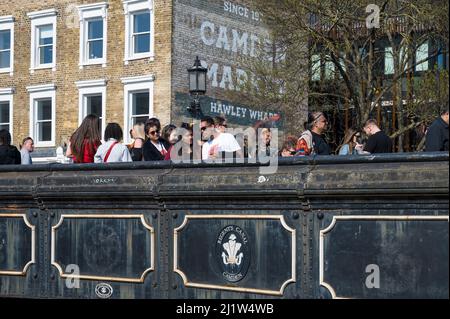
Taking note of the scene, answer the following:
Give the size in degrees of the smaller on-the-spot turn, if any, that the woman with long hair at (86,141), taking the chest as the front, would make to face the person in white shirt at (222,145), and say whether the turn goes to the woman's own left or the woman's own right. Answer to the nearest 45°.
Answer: approximately 90° to the woman's own right

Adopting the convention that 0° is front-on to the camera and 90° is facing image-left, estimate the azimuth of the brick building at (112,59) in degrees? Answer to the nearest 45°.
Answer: approximately 45°

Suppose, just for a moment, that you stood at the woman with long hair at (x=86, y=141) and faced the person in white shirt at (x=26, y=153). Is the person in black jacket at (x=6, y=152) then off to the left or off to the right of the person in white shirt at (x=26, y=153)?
left

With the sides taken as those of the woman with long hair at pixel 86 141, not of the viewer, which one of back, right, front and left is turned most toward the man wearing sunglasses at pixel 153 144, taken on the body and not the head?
right

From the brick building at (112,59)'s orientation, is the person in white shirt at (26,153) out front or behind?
out front
